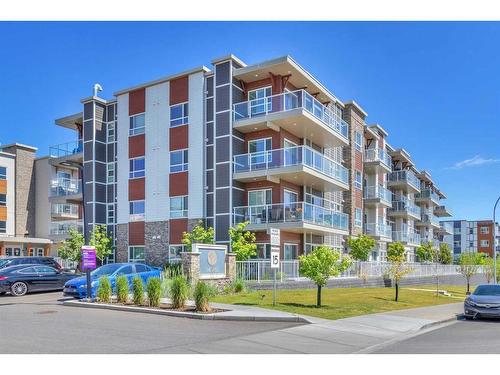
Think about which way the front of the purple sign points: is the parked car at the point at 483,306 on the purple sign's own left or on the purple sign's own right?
on the purple sign's own left

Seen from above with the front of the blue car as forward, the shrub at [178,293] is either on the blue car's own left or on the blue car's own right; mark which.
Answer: on the blue car's own left

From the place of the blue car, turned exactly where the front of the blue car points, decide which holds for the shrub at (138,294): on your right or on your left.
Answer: on your left

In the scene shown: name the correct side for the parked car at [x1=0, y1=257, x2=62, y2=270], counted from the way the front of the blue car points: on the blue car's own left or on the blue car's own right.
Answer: on the blue car's own right

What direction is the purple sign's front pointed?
toward the camera

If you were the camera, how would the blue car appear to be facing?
facing the viewer and to the left of the viewer

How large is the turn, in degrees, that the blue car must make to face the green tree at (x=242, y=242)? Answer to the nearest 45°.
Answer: approximately 180°
